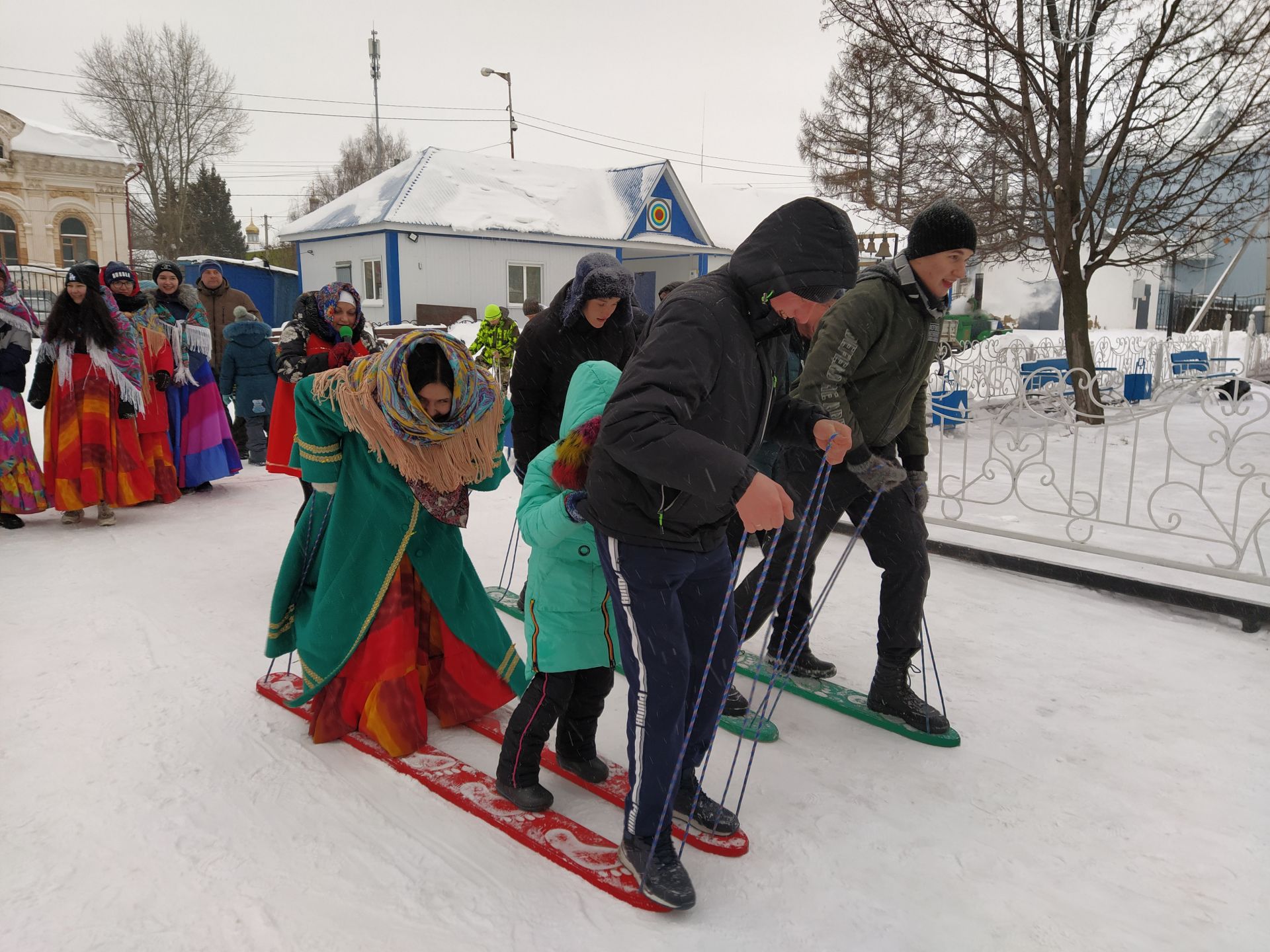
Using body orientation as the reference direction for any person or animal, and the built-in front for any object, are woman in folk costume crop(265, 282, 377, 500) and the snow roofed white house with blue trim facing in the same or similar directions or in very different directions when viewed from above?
same or similar directions

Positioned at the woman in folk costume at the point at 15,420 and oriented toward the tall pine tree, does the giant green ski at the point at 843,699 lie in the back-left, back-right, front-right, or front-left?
back-right

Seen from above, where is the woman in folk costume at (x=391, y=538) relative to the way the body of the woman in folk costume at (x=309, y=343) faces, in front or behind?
in front

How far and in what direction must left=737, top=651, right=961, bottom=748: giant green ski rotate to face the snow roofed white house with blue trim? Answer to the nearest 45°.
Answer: approximately 180°

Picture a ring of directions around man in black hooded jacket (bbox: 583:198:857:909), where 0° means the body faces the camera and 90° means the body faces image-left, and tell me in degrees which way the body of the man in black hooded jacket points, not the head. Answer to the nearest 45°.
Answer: approximately 315°

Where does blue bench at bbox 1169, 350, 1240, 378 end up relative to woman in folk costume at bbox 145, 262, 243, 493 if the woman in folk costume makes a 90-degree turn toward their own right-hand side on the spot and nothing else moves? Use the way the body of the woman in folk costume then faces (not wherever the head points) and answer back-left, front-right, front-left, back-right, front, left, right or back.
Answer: back

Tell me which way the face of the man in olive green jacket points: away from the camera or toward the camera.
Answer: toward the camera

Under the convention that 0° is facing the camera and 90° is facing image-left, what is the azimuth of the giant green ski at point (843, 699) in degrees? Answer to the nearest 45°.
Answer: approximately 315°

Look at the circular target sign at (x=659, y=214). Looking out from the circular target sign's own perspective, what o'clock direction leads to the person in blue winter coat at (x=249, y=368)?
The person in blue winter coat is roughly at 2 o'clock from the circular target sign.

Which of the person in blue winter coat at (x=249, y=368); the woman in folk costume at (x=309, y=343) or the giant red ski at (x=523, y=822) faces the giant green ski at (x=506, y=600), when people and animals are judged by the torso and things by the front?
the woman in folk costume

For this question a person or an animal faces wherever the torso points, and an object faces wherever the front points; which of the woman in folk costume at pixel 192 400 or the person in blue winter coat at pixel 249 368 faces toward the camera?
the woman in folk costume
